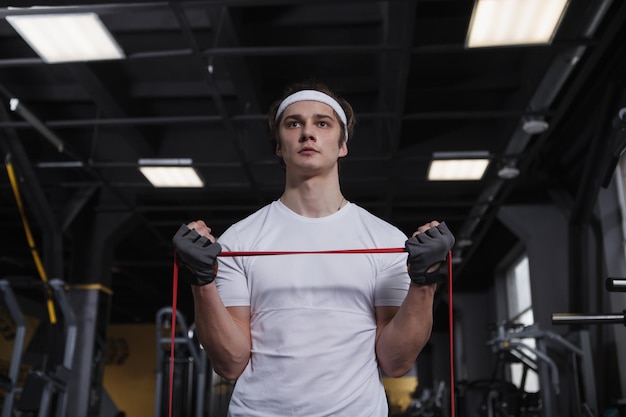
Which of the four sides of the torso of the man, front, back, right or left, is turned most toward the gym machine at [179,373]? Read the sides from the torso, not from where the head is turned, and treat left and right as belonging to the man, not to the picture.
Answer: back

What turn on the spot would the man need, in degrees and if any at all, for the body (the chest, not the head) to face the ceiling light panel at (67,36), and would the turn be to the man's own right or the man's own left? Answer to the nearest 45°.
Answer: approximately 135° to the man's own right

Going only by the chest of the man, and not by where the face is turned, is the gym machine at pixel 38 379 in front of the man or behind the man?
behind

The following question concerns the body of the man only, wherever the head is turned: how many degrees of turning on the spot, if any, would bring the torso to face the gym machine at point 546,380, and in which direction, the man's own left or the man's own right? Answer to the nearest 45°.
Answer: approximately 180°

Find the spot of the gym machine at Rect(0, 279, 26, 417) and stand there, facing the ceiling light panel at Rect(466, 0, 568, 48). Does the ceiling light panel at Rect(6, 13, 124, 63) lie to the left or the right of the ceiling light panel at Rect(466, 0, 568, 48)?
right

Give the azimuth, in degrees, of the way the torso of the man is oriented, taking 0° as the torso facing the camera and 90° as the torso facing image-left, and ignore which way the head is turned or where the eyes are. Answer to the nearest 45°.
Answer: approximately 0°

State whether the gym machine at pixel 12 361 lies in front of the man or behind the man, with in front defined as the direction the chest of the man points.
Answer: behind

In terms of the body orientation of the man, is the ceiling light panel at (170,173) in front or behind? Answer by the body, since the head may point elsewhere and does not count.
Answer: behind

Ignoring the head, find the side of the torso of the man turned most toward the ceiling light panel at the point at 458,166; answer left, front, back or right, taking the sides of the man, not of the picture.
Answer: back
